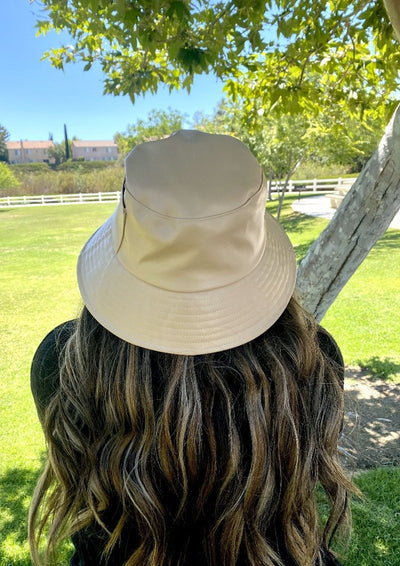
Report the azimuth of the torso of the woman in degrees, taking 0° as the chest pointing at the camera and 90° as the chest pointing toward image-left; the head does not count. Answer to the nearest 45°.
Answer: approximately 180°

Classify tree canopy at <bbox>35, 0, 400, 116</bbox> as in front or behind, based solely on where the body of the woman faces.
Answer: in front

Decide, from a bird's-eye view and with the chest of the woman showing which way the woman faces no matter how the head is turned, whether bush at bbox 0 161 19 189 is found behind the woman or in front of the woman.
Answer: in front

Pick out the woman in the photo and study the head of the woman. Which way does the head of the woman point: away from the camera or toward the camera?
away from the camera
